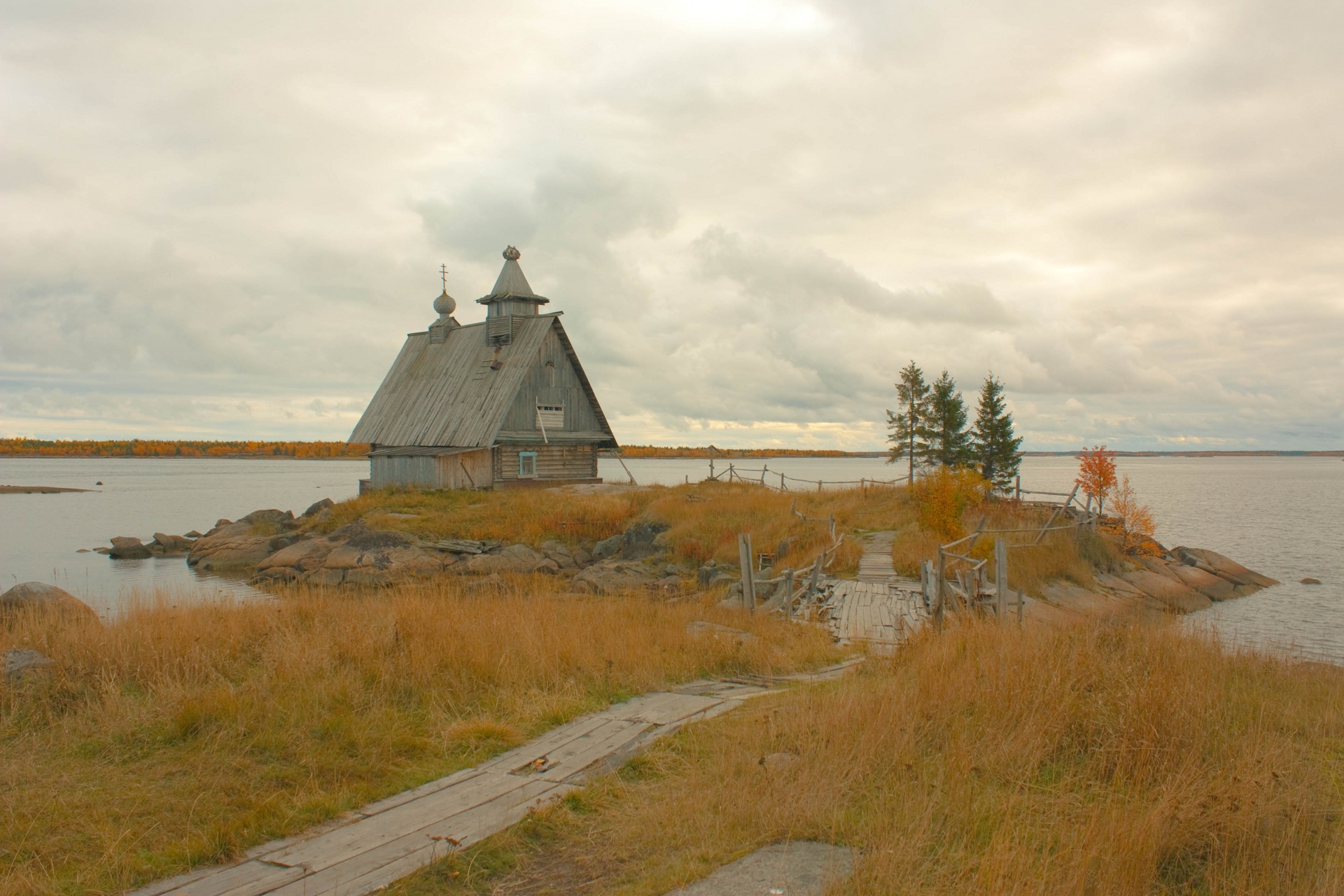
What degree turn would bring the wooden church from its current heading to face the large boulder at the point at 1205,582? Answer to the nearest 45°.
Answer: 0° — it already faces it

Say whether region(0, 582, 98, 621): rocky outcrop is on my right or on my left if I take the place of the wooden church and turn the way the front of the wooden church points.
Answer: on my right

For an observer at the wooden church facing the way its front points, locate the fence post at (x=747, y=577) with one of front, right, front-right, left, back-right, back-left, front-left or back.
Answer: front-right

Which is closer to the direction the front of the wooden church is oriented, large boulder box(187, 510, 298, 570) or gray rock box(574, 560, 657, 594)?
the gray rock

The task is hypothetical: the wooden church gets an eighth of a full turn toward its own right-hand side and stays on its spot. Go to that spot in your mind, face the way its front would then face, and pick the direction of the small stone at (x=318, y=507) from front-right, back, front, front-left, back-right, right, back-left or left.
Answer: right

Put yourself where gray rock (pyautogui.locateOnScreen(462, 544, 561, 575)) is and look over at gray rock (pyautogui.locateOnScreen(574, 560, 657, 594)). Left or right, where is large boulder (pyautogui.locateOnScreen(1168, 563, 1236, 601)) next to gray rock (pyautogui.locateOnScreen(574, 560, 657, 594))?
left

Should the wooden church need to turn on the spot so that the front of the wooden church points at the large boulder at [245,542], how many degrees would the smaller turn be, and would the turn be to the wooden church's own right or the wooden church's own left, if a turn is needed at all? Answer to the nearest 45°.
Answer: approximately 135° to the wooden church's own right

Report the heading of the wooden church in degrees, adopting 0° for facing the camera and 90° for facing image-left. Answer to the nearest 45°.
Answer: approximately 315°

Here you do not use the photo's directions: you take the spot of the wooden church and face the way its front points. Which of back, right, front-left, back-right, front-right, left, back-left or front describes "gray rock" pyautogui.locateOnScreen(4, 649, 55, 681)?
front-right

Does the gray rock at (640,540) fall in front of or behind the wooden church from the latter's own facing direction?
in front

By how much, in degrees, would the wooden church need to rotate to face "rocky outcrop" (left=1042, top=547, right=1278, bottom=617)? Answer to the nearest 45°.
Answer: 0° — it already faces it

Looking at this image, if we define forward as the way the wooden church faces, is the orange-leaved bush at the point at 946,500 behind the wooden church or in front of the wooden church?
in front

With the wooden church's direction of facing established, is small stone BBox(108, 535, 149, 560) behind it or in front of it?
behind
